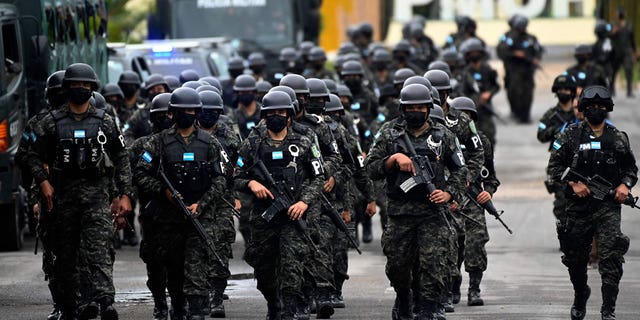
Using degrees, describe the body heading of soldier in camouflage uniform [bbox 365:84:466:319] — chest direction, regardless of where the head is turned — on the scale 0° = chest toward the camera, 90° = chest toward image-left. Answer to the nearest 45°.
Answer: approximately 0°

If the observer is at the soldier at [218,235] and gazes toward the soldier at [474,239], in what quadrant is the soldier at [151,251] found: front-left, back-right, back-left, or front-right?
back-right

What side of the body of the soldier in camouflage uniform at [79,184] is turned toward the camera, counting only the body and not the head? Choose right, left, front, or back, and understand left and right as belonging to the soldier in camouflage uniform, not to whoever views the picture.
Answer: front

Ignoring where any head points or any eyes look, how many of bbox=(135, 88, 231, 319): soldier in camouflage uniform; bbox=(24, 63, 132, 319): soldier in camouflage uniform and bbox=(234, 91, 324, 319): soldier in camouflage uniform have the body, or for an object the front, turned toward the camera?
3

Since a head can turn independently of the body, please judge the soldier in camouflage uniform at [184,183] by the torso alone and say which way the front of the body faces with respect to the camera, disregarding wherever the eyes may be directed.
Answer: toward the camera

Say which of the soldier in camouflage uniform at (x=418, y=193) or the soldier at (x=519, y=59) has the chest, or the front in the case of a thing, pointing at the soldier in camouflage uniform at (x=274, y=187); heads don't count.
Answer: the soldier

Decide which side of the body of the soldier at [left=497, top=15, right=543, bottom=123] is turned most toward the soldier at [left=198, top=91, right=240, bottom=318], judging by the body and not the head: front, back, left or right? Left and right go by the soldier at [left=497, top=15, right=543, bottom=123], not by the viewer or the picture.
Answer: front

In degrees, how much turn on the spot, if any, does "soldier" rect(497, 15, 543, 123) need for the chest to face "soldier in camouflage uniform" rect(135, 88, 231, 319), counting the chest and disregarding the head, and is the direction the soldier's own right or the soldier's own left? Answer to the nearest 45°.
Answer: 0° — they already face them

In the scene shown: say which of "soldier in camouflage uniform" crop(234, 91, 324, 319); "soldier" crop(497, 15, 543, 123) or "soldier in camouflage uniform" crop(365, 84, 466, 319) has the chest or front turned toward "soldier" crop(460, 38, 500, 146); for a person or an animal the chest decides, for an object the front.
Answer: "soldier" crop(497, 15, 543, 123)

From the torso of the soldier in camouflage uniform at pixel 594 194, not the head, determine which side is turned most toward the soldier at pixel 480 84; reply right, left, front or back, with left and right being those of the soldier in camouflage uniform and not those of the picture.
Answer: back

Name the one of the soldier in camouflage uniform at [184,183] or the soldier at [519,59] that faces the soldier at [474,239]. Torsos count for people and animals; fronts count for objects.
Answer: the soldier at [519,59]

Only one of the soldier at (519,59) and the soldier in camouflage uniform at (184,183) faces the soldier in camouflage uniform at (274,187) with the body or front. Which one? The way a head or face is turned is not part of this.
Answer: the soldier

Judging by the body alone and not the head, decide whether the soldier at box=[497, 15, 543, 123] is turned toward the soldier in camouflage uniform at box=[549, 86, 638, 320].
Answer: yes

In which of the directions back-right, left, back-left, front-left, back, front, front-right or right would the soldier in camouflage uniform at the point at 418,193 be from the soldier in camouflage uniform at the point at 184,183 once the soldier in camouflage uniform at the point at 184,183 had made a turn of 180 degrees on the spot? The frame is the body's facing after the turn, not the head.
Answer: right
